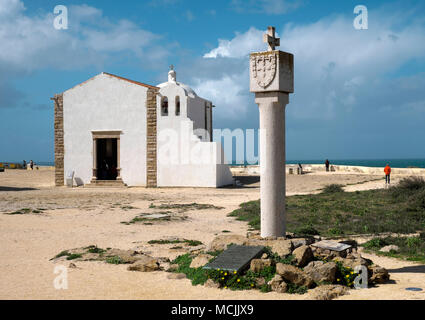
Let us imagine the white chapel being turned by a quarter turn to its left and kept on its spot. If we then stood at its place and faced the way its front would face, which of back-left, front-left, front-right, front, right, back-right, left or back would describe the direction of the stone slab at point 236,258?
right

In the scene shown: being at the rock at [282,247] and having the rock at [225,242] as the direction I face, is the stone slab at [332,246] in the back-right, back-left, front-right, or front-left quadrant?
back-right

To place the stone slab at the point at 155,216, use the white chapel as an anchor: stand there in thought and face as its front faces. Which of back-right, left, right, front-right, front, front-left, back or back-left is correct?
front

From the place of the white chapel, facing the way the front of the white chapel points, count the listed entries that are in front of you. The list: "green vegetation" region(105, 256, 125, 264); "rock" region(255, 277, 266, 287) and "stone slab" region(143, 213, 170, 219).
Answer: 3

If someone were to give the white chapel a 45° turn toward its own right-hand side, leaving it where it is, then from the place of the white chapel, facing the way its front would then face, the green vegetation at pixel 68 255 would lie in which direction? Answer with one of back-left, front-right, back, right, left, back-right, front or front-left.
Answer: front-left

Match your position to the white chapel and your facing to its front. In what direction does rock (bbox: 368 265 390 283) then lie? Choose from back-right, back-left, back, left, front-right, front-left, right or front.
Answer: front

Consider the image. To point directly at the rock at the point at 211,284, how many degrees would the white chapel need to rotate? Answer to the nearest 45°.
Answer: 0° — it already faces it

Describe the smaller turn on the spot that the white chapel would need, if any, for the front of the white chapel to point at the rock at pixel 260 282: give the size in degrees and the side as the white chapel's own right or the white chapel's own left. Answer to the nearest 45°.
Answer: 0° — it already faces it

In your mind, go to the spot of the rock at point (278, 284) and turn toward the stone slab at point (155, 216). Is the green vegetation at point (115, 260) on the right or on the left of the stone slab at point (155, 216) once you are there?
left

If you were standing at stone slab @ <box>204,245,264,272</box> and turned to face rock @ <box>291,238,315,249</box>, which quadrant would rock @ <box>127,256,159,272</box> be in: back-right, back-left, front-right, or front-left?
back-left

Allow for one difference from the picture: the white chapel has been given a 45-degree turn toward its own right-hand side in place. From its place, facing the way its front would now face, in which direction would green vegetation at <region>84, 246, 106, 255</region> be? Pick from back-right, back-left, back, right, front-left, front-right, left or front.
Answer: front-left

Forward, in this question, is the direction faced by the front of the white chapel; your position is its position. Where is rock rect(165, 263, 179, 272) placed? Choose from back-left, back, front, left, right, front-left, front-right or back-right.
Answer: front

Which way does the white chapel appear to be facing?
toward the camera

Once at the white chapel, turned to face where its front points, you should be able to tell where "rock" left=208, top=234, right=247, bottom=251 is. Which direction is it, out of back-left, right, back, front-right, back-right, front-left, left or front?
front

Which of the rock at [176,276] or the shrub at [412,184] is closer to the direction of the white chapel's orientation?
the rock

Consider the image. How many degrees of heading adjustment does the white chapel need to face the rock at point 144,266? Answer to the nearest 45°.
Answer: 0° — it already faces it

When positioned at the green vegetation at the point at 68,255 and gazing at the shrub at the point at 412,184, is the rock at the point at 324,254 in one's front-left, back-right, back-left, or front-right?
front-right

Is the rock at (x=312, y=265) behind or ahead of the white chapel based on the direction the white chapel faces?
ahead

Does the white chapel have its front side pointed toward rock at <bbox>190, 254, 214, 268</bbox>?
yes

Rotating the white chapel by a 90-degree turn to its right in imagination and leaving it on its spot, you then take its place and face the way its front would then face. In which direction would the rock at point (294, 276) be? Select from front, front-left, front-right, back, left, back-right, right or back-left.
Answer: left
